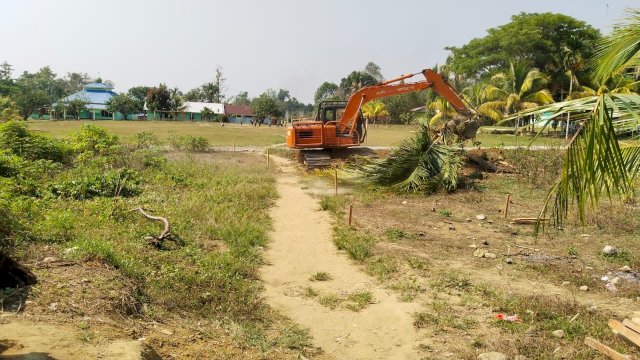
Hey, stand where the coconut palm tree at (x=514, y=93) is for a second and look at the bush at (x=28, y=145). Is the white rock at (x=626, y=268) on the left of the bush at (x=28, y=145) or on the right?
left

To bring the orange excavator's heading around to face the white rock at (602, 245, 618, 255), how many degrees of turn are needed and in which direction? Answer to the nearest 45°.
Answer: approximately 45° to its right

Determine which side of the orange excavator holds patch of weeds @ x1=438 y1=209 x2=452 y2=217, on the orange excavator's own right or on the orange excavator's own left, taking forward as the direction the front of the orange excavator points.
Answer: on the orange excavator's own right

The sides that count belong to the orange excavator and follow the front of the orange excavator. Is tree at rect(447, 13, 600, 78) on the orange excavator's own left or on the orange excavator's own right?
on the orange excavator's own left

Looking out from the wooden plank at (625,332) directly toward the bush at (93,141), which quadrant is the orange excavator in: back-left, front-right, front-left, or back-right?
front-right

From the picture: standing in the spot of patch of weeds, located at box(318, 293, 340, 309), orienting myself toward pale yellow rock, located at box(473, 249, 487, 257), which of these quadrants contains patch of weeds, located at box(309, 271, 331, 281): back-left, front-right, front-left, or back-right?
front-left

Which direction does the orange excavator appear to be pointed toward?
to the viewer's right

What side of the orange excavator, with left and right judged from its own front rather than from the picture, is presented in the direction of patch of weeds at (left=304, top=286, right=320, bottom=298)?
right

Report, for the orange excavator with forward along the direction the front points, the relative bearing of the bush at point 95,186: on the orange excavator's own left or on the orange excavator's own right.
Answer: on the orange excavator's own right

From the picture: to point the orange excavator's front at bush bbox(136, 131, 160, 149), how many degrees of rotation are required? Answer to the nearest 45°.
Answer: approximately 135° to its left

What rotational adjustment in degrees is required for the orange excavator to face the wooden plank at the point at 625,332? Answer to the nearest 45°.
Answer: approximately 90° to its right

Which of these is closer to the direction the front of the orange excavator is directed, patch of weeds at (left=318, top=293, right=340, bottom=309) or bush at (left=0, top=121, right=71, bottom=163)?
the patch of weeds

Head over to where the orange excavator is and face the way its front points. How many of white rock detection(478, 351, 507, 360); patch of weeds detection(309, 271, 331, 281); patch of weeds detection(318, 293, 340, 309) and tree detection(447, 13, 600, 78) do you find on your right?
3

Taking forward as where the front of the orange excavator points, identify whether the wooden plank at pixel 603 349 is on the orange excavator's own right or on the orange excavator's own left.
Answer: on the orange excavator's own right

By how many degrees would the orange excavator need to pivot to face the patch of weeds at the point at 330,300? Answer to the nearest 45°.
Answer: approximately 90° to its right

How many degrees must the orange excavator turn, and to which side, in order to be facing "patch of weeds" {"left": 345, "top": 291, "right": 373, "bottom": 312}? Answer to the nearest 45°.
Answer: approximately 90° to its right

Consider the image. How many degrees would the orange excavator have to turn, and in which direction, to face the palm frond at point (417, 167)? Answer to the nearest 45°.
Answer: approximately 45° to its right

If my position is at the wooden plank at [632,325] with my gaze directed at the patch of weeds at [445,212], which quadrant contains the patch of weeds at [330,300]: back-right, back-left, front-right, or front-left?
front-left

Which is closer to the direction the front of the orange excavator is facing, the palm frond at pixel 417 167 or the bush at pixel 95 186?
the palm frond
